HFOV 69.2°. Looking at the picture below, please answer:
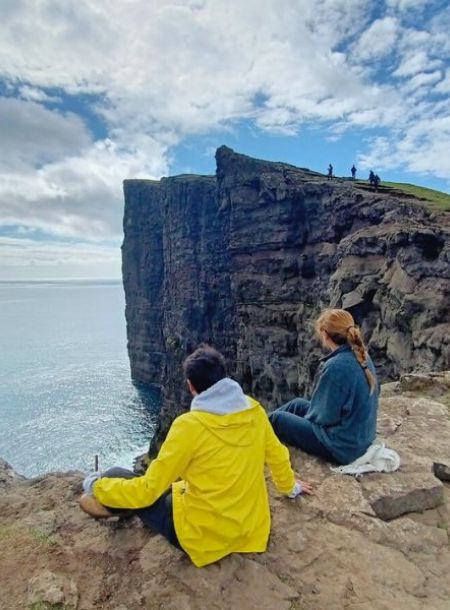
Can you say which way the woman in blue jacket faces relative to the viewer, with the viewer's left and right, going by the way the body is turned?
facing away from the viewer and to the left of the viewer

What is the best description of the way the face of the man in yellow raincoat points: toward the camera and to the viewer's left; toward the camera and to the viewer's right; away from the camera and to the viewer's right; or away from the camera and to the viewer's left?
away from the camera and to the viewer's left

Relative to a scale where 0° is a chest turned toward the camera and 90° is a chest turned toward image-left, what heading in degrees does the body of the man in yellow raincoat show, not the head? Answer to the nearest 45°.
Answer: approximately 135°

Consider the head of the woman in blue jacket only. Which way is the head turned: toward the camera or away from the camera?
away from the camera

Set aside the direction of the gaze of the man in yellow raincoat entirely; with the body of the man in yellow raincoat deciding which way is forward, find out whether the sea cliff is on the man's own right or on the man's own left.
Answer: on the man's own right
